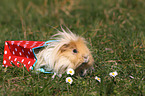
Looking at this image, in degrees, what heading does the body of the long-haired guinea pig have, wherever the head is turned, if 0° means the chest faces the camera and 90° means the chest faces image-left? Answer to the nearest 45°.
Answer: approximately 315°
